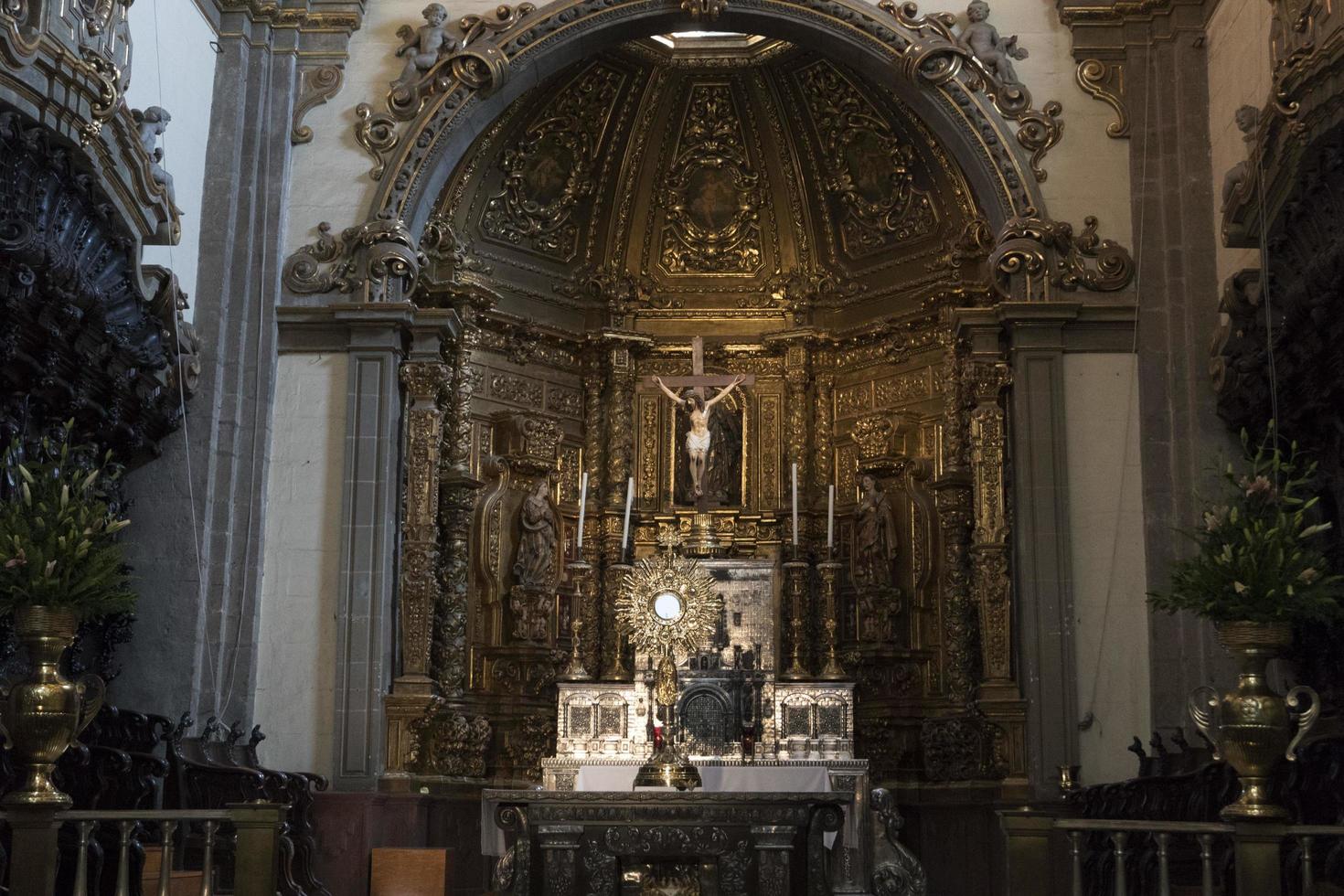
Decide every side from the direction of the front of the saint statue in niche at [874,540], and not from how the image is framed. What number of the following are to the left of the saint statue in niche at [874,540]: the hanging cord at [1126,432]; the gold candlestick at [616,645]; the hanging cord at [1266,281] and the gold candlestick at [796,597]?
2

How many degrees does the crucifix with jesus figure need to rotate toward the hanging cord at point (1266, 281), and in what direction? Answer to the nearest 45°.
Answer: approximately 45° to its left

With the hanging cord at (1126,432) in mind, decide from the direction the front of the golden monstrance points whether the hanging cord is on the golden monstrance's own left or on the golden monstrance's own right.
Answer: on the golden monstrance's own left

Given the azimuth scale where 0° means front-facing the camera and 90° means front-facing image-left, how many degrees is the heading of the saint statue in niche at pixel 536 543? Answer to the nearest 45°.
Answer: approximately 315°

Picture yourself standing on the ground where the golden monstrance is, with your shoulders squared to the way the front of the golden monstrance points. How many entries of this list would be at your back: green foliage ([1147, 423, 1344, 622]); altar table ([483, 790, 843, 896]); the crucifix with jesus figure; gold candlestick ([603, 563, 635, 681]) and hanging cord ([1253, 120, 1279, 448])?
2

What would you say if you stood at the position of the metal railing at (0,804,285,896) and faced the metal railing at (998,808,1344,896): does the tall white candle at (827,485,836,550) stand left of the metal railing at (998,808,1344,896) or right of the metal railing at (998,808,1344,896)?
left

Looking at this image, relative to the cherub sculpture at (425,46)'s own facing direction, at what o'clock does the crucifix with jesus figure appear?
The crucifix with jesus figure is roughly at 8 o'clock from the cherub sculpture.

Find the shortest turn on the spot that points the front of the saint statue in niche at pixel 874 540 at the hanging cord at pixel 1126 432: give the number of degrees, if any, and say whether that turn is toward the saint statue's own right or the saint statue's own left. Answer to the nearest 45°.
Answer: approximately 90° to the saint statue's own left

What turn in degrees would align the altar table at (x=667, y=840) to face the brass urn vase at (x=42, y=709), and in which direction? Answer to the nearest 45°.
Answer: approximately 45° to its right
